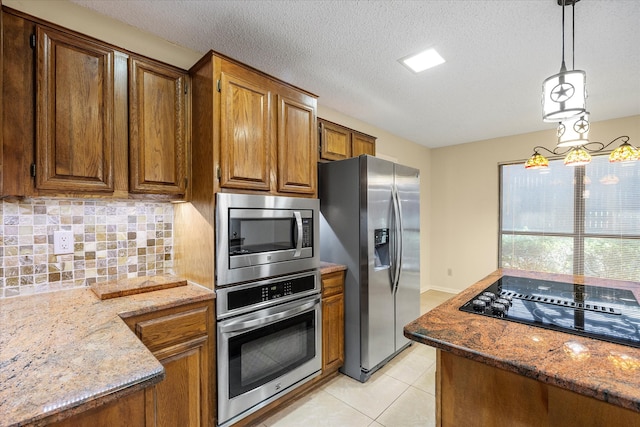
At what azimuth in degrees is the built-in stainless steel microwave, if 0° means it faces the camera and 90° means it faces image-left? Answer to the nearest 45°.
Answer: approximately 315°

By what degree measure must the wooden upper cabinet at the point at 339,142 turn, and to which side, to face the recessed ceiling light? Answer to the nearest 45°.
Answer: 0° — it already faces it

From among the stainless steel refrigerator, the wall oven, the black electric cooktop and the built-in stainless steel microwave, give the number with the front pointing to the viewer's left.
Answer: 1

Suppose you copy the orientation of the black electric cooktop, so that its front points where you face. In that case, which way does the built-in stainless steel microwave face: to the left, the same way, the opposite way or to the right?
the opposite way

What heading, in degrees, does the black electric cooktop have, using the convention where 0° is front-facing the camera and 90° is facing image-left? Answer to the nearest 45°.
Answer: approximately 90°

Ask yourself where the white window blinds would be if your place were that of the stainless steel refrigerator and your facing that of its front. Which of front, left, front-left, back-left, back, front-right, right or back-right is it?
left

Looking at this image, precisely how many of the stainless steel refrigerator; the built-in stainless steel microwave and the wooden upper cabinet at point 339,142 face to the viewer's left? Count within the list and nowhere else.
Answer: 0

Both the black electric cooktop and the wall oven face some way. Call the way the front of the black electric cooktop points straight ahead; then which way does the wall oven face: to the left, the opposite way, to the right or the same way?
the opposite way

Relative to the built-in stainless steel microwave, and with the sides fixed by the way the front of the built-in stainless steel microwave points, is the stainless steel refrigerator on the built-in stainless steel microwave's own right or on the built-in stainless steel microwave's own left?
on the built-in stainless steel microwave's own left

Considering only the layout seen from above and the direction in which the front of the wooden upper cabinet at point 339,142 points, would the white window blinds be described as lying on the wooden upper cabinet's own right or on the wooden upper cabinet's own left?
on the wooden upper cabinet's own left

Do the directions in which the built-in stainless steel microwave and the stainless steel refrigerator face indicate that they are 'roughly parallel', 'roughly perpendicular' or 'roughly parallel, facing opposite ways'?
roughly parallel

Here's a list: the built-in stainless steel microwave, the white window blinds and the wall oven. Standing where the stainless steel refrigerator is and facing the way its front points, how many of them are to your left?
1

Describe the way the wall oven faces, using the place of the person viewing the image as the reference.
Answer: facing the viewer and to the right of the viewer

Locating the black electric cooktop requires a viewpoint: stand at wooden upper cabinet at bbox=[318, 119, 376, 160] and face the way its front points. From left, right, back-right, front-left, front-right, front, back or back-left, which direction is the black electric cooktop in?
front
